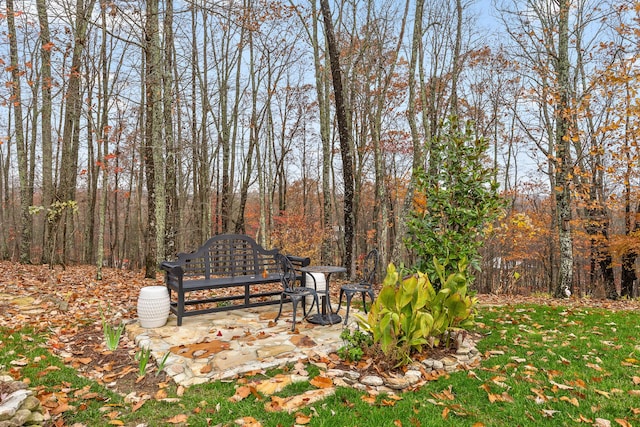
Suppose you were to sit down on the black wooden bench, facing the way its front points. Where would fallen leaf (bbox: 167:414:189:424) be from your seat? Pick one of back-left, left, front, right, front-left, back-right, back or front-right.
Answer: front-right

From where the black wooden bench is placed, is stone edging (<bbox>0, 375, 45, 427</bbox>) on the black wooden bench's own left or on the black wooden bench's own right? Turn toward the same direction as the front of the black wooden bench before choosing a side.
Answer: on the black wooden bench's own right

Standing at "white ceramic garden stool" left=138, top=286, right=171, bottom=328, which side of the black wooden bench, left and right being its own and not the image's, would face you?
right

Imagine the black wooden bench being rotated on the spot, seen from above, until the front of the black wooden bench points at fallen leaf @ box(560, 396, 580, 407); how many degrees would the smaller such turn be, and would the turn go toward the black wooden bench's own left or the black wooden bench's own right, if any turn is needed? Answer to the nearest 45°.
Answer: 0° — it already faces it

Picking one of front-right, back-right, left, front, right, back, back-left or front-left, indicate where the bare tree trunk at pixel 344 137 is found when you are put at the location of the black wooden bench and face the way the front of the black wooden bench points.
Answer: left

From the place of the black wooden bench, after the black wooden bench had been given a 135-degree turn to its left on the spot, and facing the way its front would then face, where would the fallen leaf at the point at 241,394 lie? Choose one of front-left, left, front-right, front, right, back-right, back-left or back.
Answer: back

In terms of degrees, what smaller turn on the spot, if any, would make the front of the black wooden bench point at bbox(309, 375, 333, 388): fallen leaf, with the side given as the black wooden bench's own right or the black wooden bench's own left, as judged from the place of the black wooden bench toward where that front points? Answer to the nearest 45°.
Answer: approximately 45° to the black wooden bench's own right

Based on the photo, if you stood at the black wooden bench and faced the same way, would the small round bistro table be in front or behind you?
in front

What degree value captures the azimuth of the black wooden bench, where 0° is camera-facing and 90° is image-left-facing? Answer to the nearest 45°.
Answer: approximately 315°

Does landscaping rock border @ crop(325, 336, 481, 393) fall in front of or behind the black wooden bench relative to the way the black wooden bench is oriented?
in front
